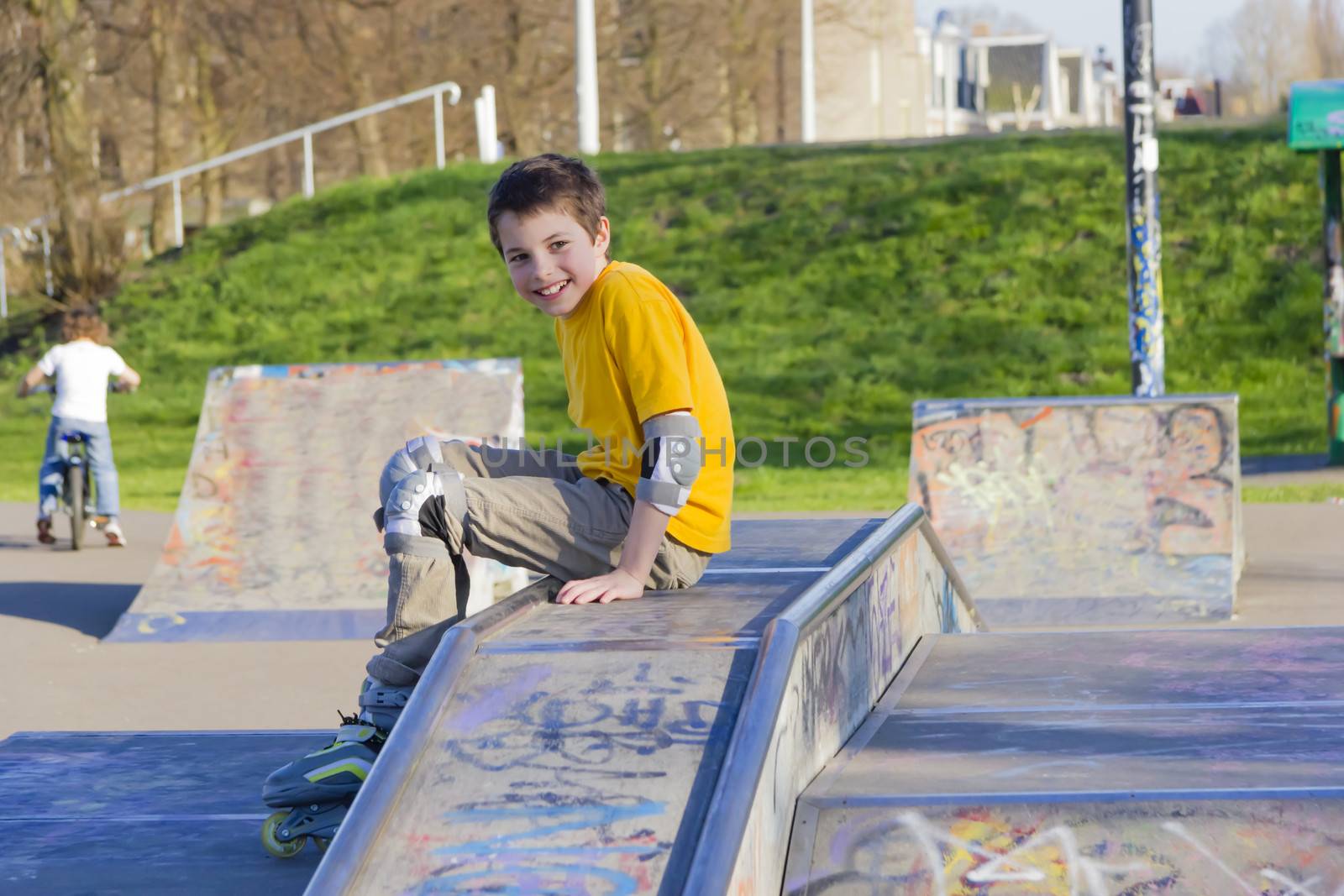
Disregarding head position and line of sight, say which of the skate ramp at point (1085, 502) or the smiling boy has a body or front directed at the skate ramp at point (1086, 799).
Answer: the skate ramp at point (1085, 502)

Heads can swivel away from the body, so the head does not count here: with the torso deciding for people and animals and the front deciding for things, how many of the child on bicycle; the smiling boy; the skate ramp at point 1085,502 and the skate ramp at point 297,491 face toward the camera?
2

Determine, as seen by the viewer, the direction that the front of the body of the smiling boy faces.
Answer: to the viewer's left

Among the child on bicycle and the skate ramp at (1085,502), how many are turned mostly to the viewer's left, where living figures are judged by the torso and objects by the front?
0

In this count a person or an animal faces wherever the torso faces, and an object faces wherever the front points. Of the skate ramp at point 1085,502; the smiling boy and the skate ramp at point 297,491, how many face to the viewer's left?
1

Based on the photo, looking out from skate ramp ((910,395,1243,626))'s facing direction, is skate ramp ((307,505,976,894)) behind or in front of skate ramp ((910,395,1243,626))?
in front

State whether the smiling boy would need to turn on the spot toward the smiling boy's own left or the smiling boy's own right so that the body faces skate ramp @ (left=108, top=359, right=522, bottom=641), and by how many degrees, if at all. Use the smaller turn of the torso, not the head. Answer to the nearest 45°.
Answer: approximately 90° to the smiling boy's own right

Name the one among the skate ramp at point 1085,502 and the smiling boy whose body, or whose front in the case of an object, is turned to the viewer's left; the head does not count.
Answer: the smiling boy

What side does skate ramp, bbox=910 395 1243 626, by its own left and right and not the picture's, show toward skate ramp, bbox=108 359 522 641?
right

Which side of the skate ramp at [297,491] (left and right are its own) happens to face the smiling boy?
front

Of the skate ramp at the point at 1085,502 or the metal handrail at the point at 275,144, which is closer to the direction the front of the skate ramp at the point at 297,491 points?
the skate ramp

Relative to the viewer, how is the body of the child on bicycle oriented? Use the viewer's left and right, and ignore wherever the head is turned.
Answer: facing away from the viewer

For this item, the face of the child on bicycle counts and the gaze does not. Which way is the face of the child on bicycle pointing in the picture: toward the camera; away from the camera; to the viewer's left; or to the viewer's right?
away from the camera

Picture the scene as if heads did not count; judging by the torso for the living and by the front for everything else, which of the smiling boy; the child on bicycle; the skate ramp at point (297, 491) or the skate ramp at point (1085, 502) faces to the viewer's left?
the smiling boy
